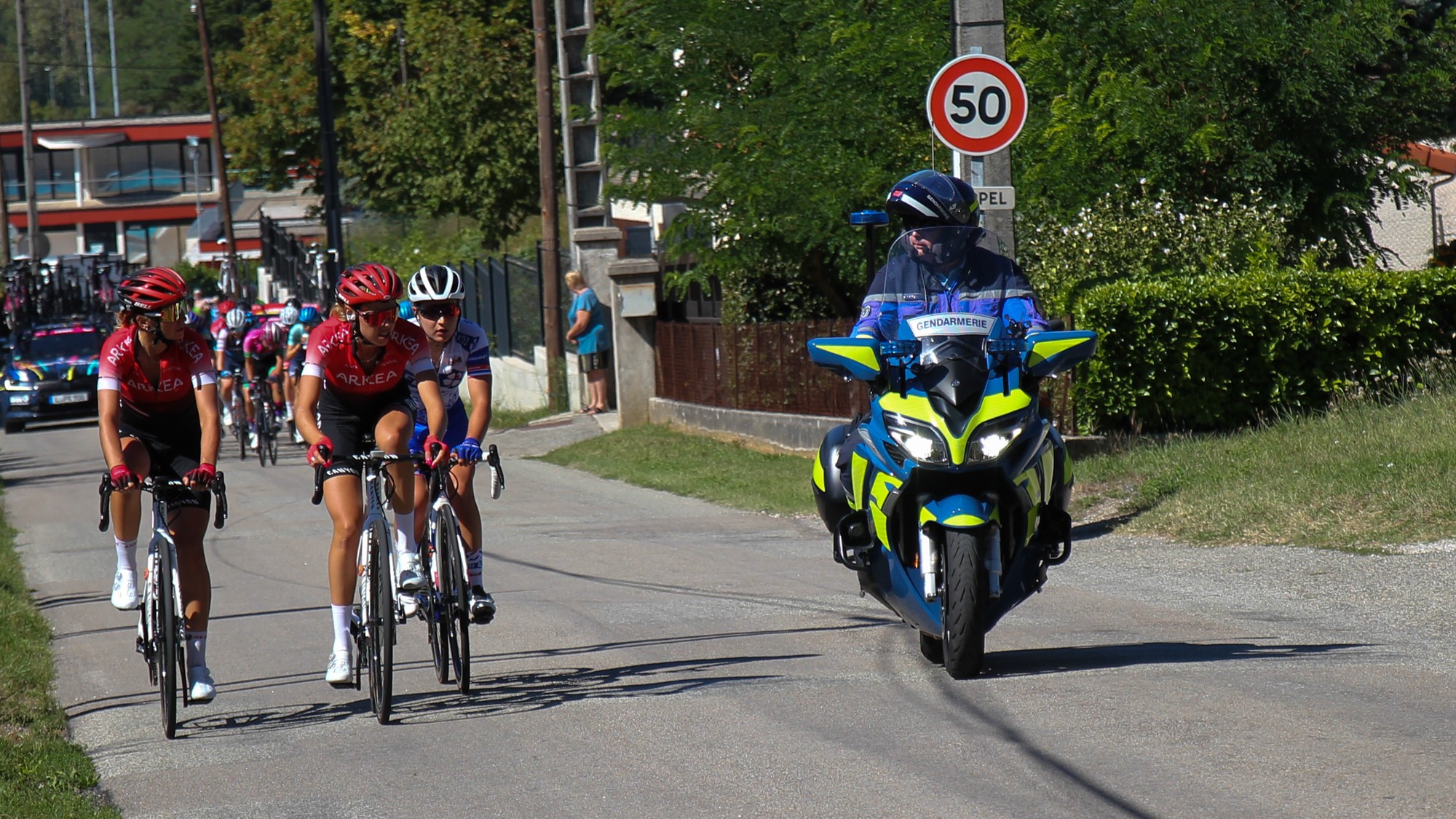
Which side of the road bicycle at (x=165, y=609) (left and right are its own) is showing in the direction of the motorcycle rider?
left

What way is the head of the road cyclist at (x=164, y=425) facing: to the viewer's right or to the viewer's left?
to the viewer's right

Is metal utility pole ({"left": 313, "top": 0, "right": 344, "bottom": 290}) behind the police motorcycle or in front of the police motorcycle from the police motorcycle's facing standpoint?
behind

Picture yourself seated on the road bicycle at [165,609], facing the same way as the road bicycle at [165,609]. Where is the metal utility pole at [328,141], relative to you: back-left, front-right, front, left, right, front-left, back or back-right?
back

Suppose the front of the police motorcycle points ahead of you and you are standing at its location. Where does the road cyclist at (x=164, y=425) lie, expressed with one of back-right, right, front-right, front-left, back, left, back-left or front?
right

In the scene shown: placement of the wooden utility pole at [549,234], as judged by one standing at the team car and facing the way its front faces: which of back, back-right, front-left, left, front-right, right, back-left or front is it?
front-left

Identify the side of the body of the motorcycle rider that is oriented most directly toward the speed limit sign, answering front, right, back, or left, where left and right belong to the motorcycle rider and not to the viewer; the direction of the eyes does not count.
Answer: back

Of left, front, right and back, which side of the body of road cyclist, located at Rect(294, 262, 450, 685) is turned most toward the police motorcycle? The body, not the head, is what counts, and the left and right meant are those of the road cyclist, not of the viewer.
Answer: left

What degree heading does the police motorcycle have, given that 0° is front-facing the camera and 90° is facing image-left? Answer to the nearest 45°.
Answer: approximately 0°

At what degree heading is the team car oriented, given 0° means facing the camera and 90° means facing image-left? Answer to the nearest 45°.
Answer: approximately 0°

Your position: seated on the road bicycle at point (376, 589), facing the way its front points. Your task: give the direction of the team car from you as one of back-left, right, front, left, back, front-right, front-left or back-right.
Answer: back
